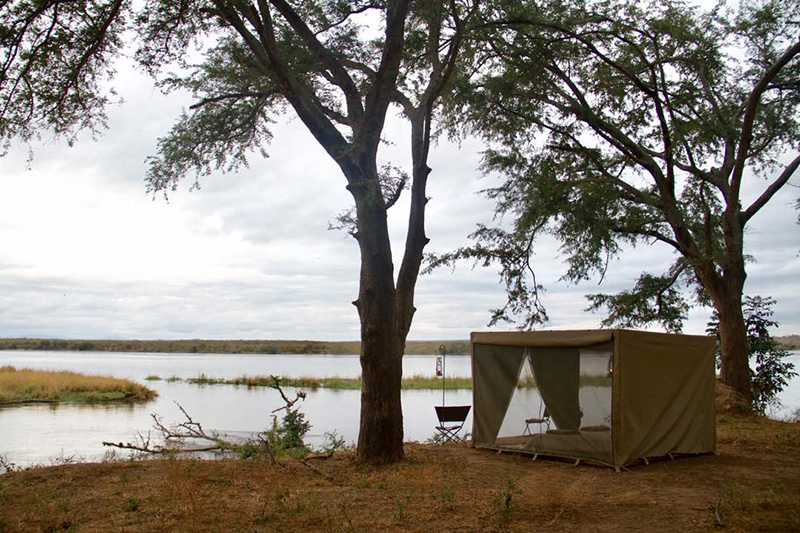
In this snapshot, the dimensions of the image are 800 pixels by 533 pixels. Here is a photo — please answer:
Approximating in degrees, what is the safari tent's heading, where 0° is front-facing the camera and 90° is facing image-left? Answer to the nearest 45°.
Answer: approximately 45°

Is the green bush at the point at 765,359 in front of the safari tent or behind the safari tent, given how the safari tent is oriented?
behind
